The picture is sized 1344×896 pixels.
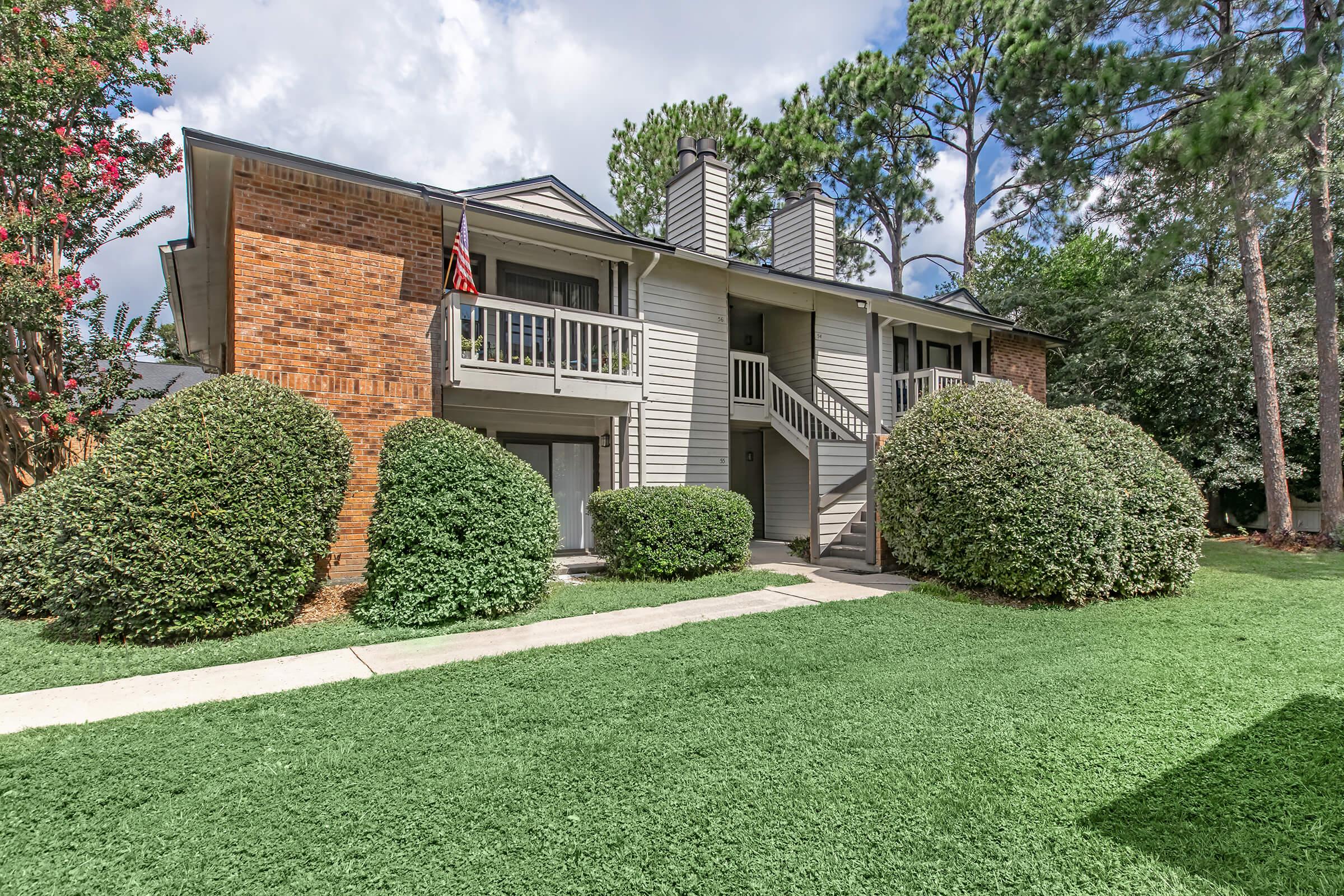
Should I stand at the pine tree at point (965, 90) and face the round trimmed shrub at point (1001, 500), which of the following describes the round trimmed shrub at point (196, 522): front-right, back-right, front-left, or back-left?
front-right

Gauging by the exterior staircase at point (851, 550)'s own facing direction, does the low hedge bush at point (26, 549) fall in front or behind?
in front

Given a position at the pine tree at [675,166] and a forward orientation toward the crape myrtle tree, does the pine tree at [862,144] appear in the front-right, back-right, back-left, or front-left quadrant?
back-left

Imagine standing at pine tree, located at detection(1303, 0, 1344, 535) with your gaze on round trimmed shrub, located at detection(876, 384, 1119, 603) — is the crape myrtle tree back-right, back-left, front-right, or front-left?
front-right

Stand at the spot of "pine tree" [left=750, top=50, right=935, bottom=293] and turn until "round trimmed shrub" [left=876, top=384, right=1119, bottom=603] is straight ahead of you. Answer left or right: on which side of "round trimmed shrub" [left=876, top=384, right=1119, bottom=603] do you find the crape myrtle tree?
right

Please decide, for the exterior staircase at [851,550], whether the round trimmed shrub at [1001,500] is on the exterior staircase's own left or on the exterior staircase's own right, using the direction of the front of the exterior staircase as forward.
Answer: on the exterior staircase's own left

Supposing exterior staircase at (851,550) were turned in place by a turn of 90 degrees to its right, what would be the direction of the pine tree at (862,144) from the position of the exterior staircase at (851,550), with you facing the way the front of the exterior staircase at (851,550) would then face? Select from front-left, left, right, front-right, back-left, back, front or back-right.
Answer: front-right
